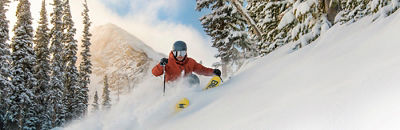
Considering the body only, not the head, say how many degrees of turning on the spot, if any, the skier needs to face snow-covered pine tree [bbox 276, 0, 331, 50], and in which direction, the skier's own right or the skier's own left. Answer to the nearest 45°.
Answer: approximately 135° to the skier's own left

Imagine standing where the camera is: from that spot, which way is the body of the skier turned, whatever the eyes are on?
toward the camera

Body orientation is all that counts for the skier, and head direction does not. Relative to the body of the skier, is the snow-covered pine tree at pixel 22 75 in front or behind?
behind

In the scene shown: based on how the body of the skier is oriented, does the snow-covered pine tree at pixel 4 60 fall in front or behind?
behind

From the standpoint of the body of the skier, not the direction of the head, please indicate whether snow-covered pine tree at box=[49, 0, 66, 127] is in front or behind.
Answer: behind
